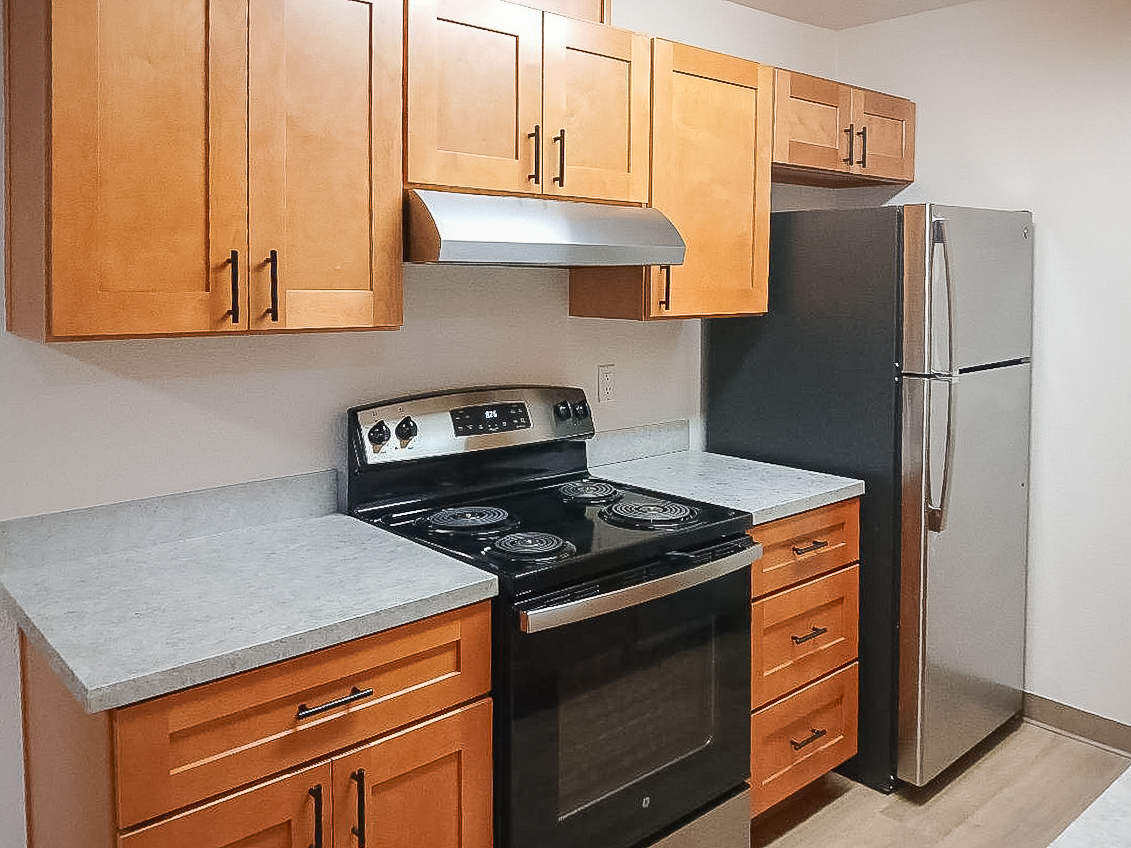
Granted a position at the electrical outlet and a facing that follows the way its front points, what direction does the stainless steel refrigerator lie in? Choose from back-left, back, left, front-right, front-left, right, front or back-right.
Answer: front-left

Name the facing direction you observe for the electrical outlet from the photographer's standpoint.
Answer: facing the viewer and to the right of the viewer

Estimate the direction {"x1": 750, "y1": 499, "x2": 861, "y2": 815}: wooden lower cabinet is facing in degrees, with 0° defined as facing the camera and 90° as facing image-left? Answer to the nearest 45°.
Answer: approximately 315°

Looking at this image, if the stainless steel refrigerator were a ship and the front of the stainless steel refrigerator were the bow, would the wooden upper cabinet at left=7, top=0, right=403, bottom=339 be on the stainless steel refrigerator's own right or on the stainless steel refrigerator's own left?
on the stainless steel refrigerator's own right

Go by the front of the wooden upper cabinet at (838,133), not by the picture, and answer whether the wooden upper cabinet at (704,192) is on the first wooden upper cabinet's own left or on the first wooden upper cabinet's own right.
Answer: on the first wooden upper cabinet's own right

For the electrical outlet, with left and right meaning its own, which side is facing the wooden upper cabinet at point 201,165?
right

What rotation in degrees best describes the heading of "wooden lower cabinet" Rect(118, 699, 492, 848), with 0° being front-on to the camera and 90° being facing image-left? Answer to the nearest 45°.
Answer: approximately 315°

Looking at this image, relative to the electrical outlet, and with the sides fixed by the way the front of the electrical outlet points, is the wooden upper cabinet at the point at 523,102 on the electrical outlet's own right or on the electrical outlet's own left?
on the electrical outlet's own right
